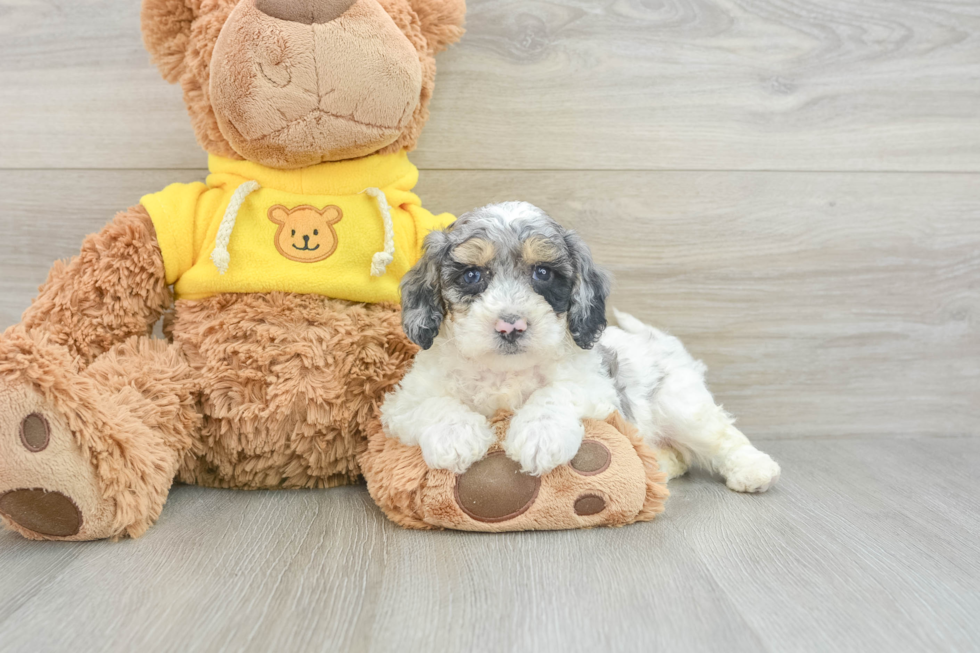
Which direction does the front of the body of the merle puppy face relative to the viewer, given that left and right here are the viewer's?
facing the viewer and to the left of the viewer

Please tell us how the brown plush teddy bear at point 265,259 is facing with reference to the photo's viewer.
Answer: facing the viewer
